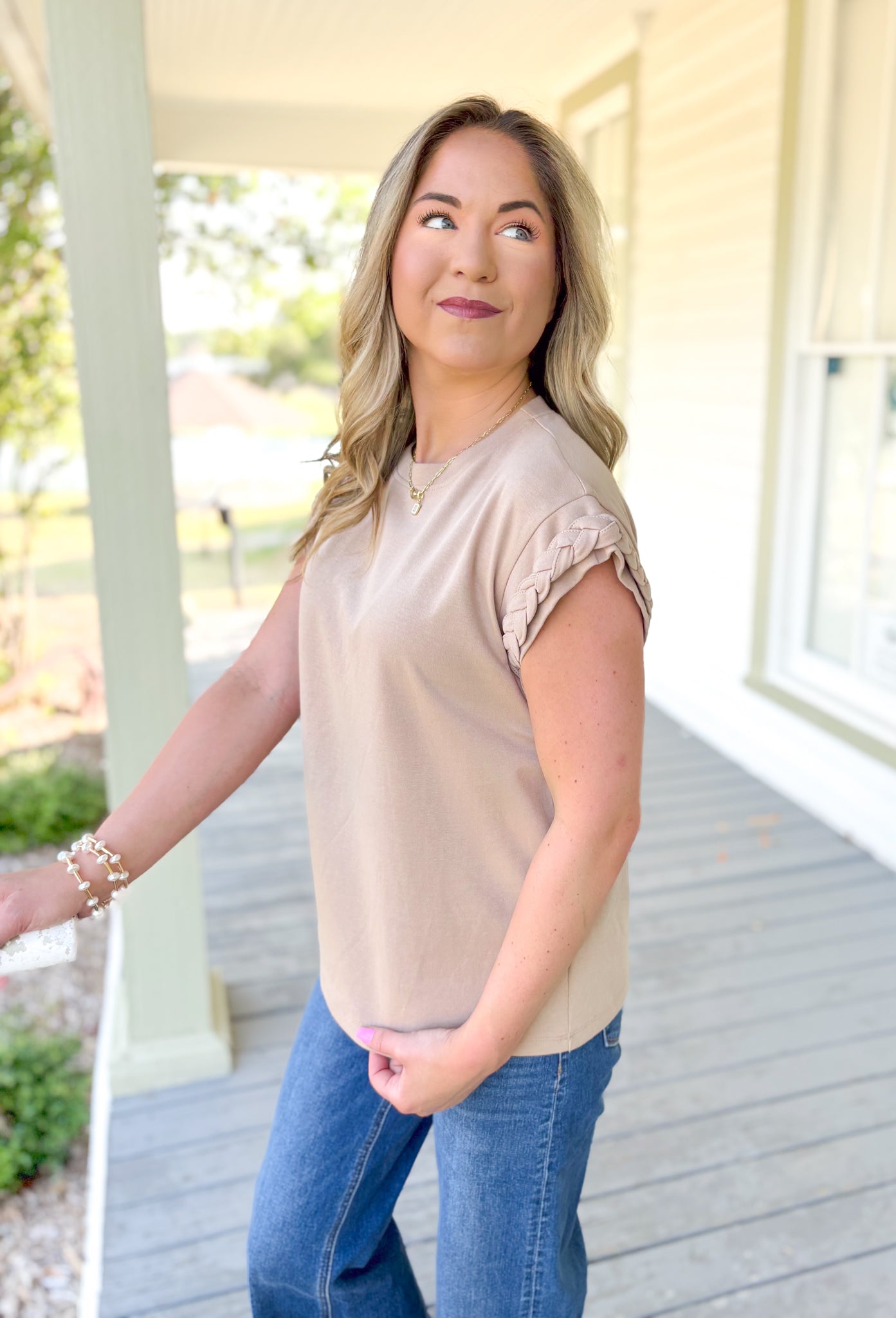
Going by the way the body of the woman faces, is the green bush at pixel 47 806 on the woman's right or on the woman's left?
on the woman's right

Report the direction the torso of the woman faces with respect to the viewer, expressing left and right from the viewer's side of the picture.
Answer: facing the viewer and to the left of the viewer

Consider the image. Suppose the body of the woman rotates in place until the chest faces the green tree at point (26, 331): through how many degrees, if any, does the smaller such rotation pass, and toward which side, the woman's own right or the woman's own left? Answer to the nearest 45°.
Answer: approximately 135° to the woman's own right

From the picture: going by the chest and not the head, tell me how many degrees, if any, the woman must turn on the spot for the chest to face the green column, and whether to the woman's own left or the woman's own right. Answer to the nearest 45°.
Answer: approximately 90° to the woman's own right
